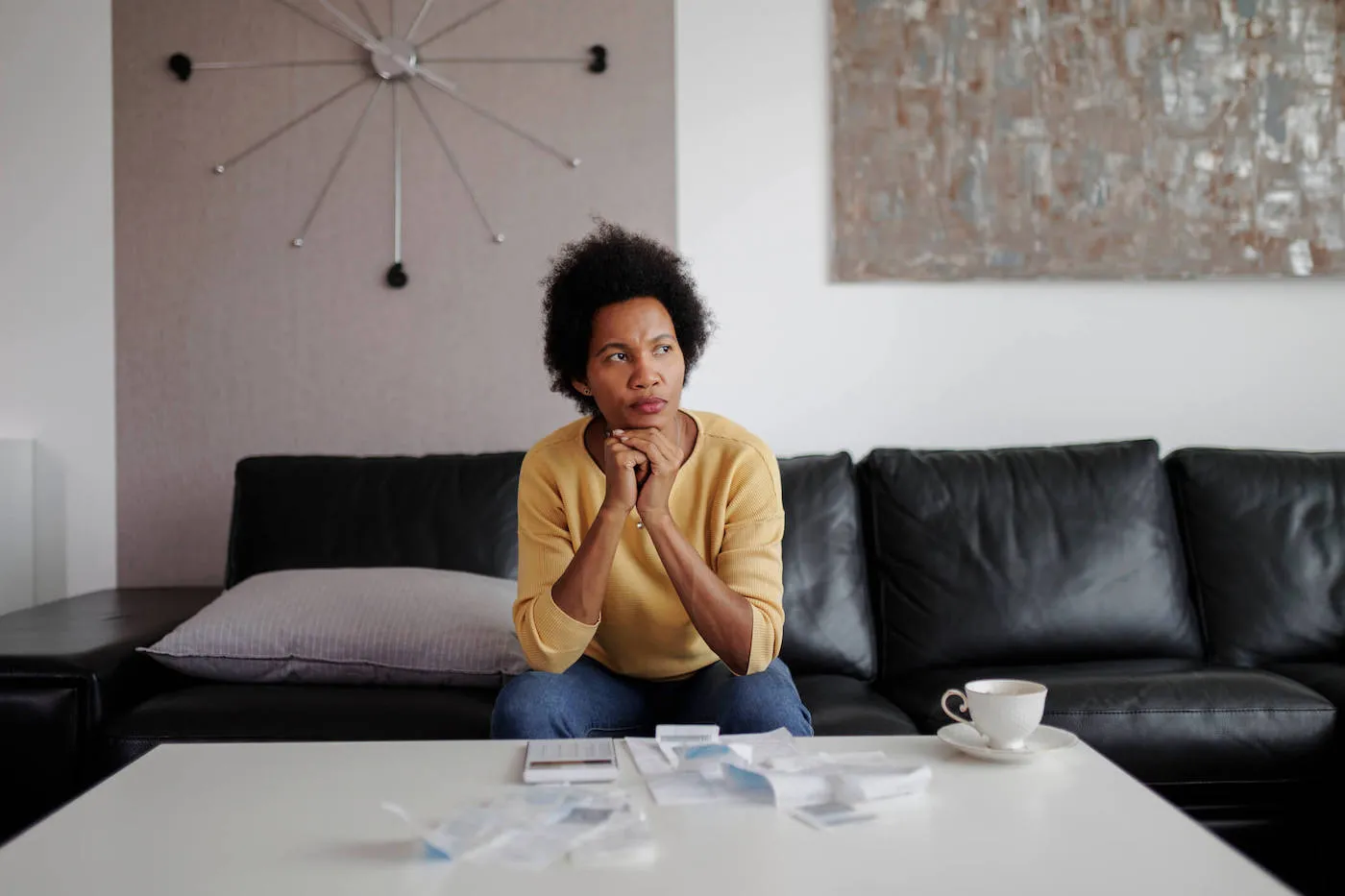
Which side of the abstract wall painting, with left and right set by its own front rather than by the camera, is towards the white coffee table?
front

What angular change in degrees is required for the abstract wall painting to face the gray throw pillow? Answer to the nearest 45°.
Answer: approximately 45° to its right

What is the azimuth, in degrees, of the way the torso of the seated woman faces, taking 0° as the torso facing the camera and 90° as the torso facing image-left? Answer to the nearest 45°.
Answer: approximately 0°

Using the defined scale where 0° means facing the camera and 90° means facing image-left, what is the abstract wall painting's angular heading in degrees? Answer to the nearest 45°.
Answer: approximately 0°

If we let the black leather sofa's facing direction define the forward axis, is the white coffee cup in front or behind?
in front

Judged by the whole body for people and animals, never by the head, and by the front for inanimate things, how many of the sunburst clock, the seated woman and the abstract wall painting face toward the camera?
3
